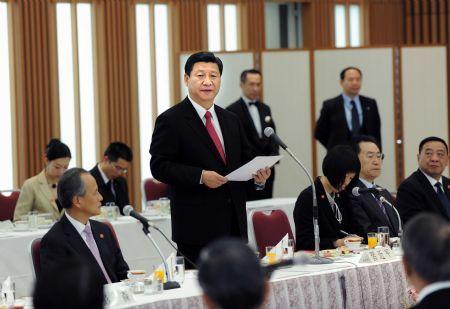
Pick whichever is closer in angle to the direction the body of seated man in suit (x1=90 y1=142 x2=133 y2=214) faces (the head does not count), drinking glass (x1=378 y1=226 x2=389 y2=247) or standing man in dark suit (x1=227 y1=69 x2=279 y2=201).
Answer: the drinking glass

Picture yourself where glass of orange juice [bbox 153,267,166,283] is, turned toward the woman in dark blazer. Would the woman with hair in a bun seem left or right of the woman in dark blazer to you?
left

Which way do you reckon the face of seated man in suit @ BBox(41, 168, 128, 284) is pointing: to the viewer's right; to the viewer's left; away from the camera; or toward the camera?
to the viewer's right

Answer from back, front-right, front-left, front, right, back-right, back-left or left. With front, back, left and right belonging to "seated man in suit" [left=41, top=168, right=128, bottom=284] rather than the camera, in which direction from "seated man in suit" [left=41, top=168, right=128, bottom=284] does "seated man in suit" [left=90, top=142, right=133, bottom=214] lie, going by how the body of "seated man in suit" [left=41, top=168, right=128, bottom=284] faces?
back-left

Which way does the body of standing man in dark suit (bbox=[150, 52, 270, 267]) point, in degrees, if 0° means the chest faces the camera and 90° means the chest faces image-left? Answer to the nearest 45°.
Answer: approximately 315°

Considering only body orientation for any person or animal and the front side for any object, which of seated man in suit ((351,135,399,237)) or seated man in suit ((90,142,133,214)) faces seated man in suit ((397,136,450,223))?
seated man in suit ((90,142,133,214))

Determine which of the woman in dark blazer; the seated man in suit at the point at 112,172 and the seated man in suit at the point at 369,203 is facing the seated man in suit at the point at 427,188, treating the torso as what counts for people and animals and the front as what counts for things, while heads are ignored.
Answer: the seated man in suit at the point at 112,172

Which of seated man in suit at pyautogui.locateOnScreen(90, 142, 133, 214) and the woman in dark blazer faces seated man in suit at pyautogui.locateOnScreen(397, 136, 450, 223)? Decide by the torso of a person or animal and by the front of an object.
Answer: seated man in suit at pyautogui.locateOnScreen(90, 142, 133, 214)
